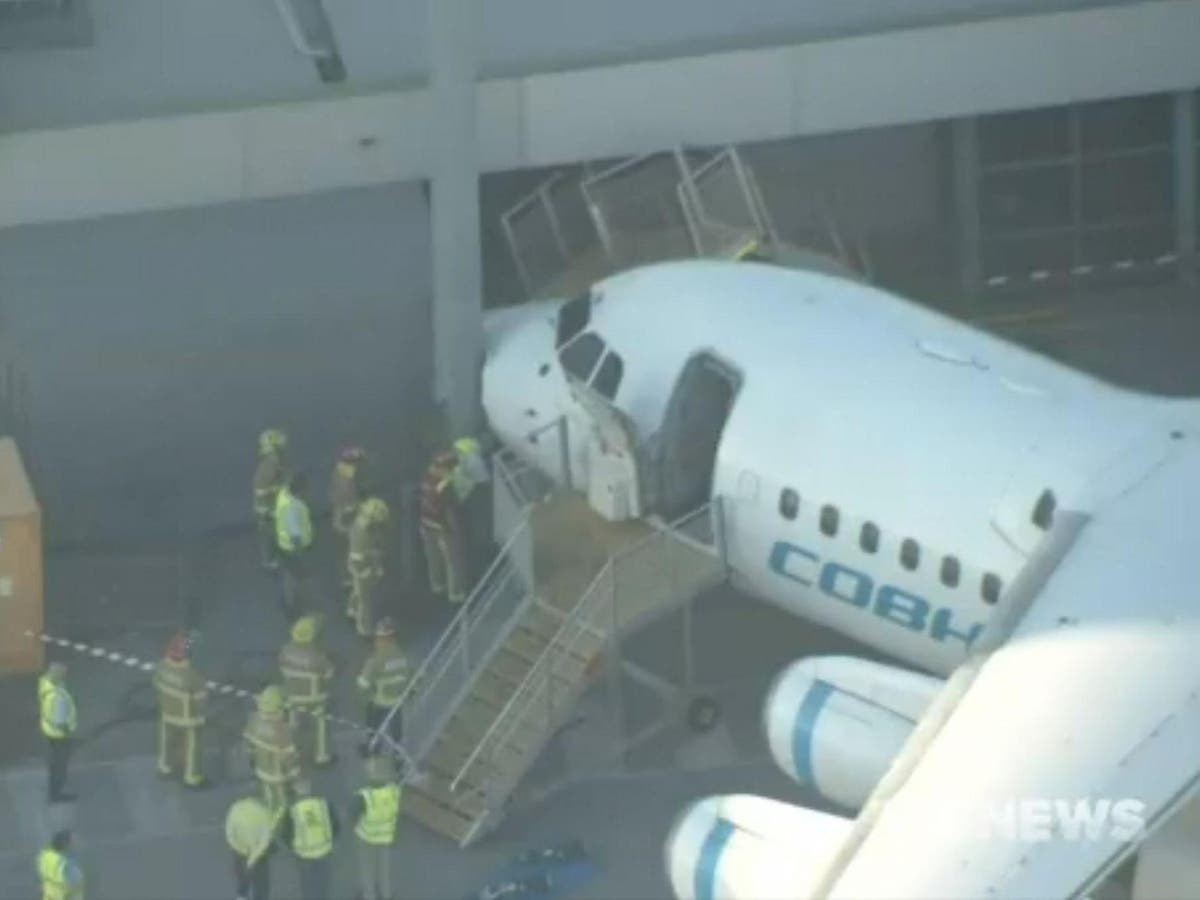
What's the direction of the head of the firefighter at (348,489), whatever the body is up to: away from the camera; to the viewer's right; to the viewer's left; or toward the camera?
away from the camera

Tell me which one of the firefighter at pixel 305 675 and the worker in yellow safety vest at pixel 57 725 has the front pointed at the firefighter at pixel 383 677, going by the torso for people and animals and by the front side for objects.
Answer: the worker in yellow safety vest at pixel 57 725

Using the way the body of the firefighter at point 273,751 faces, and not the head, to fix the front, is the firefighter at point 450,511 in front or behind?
in front

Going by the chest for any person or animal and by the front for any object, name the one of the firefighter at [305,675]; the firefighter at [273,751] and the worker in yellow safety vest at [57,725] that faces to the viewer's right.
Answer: the worker in yellow safety vest at [57,725]

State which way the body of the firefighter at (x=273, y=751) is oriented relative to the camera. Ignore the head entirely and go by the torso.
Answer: away from the camera

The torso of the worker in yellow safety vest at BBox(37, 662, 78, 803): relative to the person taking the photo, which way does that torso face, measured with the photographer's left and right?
facing to the right of the viewer

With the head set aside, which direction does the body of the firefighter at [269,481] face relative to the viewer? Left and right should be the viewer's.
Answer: facing to the right of the viewer

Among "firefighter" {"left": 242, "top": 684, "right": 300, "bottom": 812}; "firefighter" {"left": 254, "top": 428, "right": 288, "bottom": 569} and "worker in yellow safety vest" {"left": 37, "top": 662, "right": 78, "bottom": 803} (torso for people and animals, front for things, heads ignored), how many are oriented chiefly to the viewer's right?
2

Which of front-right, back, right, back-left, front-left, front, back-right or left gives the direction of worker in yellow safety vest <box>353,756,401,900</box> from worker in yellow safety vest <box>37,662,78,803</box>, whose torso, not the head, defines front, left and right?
front-right

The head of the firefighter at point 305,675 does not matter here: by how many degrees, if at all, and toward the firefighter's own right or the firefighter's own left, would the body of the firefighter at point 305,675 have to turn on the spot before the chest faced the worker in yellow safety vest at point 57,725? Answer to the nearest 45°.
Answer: approximately 90° to the firefighter's own left

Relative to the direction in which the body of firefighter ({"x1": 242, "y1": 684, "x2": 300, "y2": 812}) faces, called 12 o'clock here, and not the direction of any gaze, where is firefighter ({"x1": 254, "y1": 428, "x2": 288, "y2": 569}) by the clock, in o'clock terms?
firefighter ({"x1": 254, "y1": 428, "x2": 288, "y2": 569}) is roughly at 12 o'clock from firefighter ({"x1": 242, "y1": 684, "x2": 300, "y2": 812}).

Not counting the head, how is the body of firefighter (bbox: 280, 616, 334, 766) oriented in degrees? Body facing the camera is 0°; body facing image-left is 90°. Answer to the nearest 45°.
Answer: approximately 180°

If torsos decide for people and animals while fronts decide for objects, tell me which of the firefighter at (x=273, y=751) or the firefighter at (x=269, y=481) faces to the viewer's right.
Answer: the firefighter at (x=269, y=481)

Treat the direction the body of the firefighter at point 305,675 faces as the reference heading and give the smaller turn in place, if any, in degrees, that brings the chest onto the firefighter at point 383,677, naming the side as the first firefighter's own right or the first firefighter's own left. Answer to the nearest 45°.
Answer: approximately 90° to the first firefighter's own right

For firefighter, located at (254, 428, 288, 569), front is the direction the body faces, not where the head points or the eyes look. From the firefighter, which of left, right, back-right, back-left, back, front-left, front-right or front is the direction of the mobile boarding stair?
front-right
